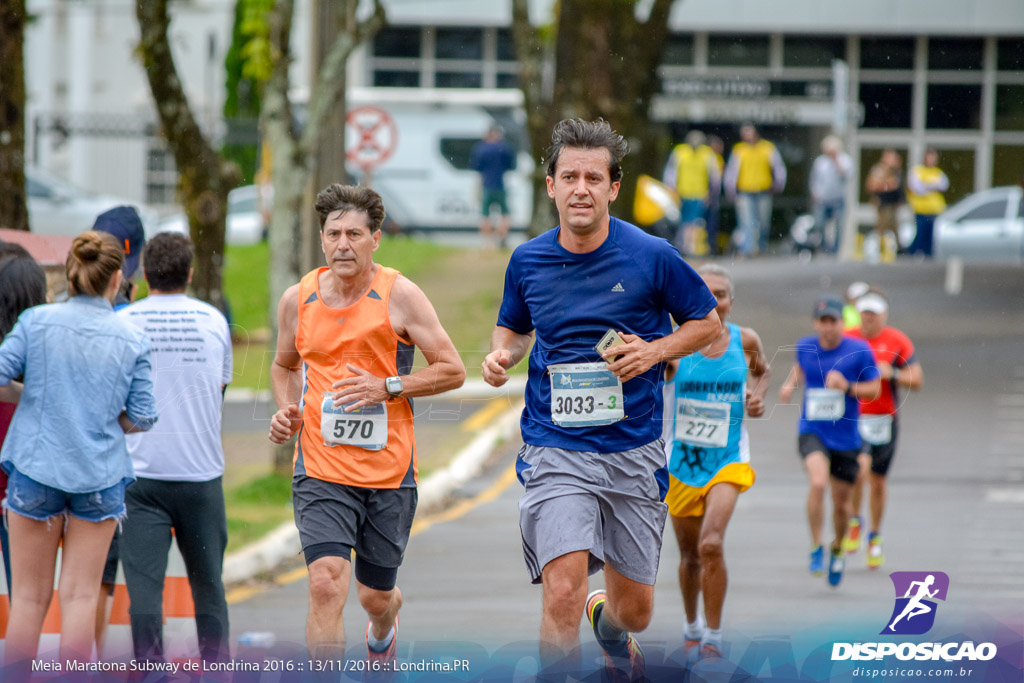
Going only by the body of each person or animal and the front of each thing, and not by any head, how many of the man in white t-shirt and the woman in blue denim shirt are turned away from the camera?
2

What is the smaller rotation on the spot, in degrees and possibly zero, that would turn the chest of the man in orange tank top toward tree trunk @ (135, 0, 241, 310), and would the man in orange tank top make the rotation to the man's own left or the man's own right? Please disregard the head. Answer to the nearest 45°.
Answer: approximately 180°

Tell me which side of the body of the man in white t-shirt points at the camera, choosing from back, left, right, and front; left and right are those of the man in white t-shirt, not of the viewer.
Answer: back

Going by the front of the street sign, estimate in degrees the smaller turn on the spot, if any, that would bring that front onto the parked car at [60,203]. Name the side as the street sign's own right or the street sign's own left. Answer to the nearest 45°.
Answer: approximately 135° to the street sign's own right

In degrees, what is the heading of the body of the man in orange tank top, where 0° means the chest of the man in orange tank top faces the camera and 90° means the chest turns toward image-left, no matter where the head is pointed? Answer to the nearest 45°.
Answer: approximately 0°

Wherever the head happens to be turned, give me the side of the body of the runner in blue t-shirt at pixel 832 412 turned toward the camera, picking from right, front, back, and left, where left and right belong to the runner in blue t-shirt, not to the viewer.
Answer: front

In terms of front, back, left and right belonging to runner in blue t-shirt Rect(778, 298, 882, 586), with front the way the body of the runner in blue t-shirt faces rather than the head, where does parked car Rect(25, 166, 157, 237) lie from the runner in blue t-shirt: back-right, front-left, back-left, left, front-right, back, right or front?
back-right

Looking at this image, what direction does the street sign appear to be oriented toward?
toward the camera

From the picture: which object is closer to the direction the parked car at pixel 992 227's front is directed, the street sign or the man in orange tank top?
the street sign

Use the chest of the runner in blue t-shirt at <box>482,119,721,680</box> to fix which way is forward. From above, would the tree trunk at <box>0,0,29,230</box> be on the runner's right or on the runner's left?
on the runner's right

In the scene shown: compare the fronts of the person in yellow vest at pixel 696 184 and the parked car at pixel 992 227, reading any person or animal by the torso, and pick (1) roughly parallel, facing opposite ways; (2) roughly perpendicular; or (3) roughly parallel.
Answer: roughly perpendicular

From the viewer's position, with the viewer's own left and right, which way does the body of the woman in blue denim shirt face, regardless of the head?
facing away from the viewer

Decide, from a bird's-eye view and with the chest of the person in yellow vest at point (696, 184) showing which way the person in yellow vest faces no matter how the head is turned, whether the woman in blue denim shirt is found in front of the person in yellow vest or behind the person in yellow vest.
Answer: in front

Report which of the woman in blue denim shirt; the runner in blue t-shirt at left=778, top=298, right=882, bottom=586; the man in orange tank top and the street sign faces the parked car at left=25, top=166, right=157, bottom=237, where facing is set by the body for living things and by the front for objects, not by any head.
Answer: the woman in blue denim shirt

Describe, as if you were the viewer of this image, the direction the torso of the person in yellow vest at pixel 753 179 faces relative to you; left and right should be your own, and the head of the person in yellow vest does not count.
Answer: facing the viewer

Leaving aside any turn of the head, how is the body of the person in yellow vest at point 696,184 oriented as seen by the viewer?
toward the camera
